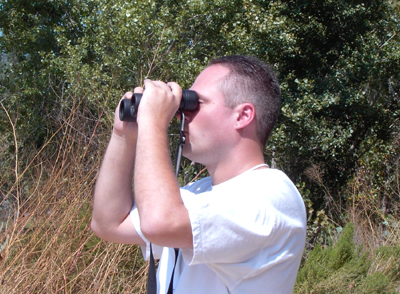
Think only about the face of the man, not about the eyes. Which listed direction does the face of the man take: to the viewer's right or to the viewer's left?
to the viewer's left

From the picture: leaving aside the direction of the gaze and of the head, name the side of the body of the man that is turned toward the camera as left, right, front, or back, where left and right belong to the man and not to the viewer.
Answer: left
